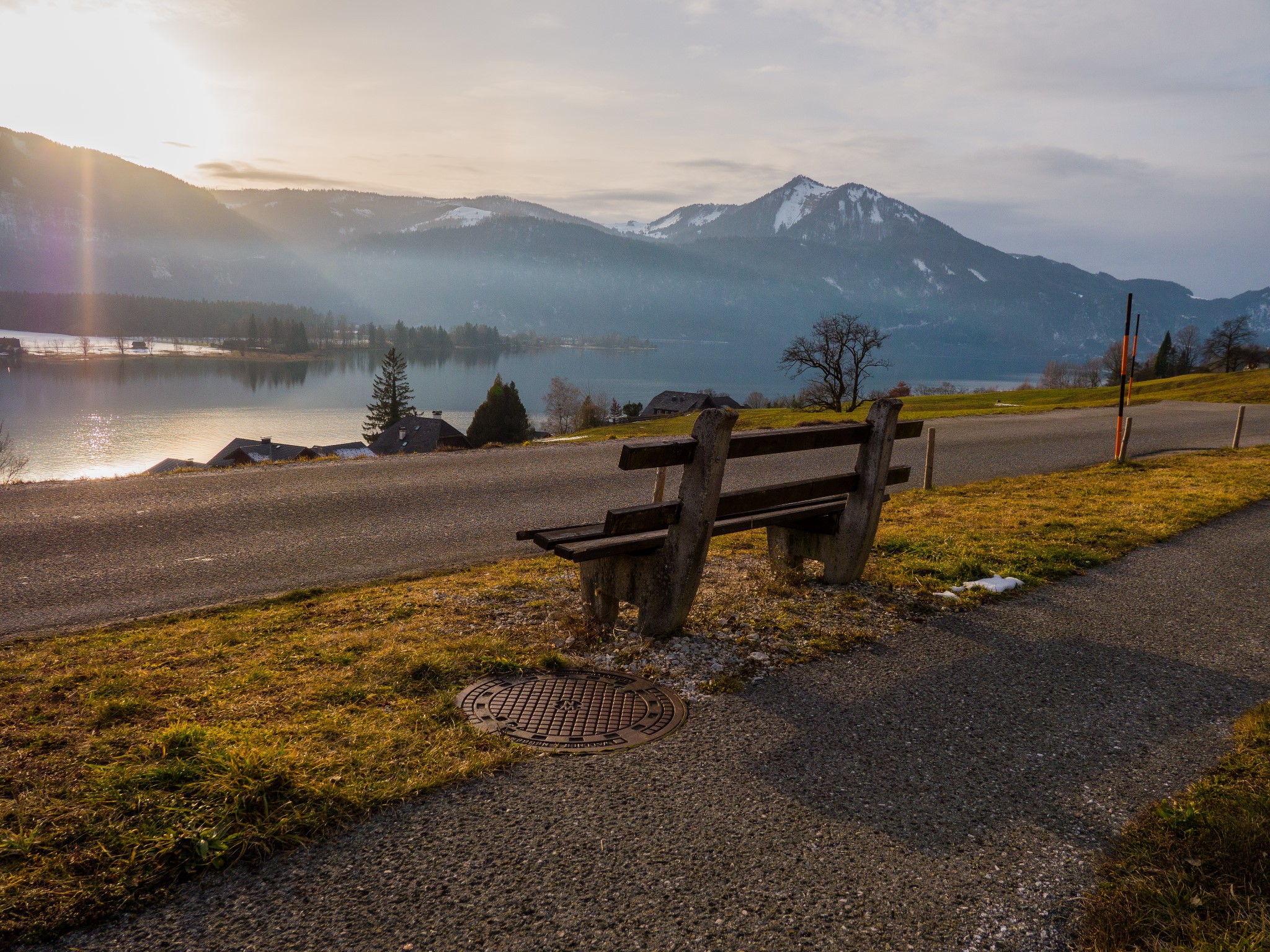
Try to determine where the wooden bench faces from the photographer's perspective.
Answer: facing away from the viewer and to the left of the viewer

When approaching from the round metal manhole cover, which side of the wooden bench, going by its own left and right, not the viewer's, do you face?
left
